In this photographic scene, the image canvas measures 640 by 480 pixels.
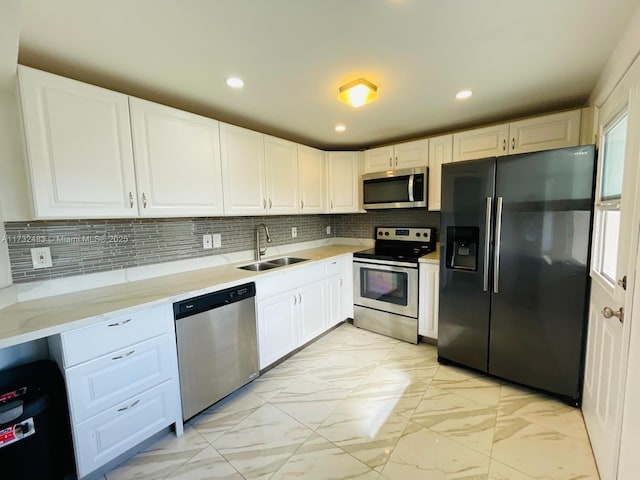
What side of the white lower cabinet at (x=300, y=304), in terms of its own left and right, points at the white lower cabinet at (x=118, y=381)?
right

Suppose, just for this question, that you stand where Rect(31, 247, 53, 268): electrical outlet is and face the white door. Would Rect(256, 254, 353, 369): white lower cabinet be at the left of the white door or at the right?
left
